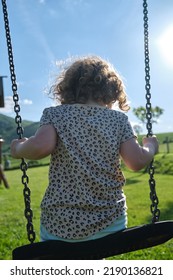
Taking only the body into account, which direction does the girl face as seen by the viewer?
away from the camera

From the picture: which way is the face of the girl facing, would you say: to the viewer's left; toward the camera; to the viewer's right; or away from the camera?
away from the camera
